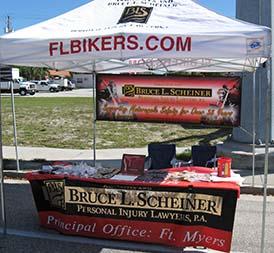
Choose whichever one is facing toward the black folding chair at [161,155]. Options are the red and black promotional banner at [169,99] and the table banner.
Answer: the red and black promotional banner

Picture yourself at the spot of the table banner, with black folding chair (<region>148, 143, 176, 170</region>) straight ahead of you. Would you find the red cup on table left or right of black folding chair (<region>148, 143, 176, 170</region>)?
right

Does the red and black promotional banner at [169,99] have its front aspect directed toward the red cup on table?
yes

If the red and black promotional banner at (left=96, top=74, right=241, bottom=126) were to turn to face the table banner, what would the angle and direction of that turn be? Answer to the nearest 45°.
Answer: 0° — it already faces it

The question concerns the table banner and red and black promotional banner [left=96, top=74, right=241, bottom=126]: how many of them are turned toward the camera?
2

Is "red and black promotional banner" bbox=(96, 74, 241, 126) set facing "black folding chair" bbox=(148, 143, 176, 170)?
yes

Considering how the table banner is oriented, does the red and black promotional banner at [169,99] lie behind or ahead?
behind
